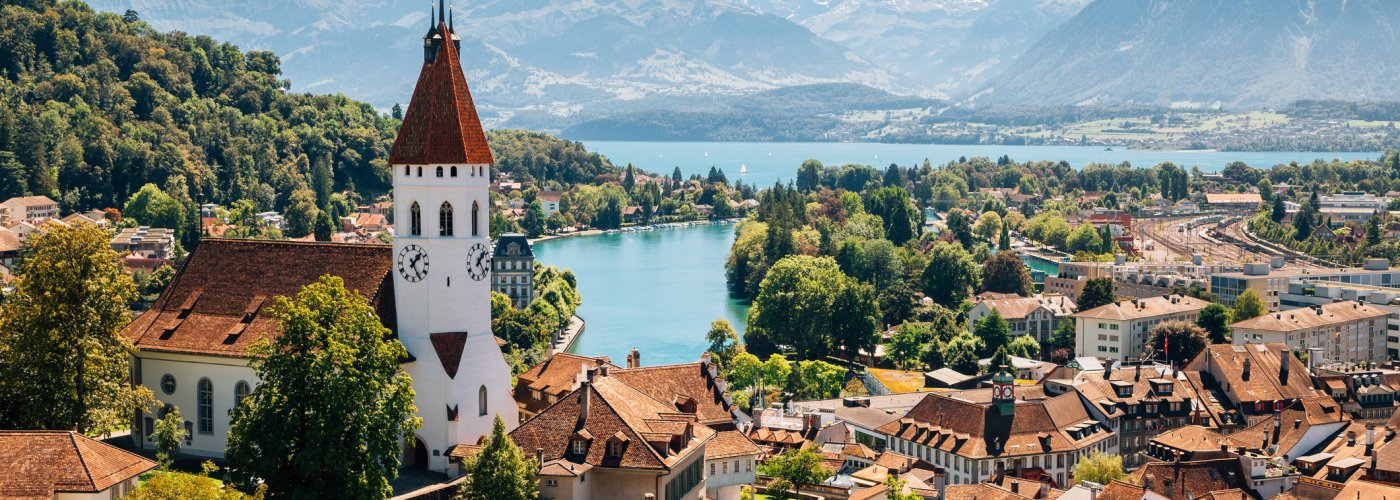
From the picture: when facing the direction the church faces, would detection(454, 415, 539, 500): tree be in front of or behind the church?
in front

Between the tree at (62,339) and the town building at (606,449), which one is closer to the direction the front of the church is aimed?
the town building

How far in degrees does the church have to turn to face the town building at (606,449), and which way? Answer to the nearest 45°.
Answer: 0° — it already faces it

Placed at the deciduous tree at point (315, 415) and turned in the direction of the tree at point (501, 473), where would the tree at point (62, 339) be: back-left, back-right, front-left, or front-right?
back-left

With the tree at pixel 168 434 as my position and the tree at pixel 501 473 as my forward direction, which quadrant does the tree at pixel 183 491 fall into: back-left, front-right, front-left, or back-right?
front-right

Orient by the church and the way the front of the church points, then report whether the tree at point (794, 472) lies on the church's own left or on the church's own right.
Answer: on the church's own left

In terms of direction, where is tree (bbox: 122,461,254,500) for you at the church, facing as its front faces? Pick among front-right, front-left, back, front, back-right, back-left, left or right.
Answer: right

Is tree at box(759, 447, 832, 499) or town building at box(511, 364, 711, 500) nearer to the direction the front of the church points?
the town building

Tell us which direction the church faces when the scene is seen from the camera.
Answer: facing the viewer and to the right of the viewer

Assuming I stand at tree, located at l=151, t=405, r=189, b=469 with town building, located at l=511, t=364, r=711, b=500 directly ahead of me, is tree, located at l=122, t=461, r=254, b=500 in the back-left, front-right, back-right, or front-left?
front-right
